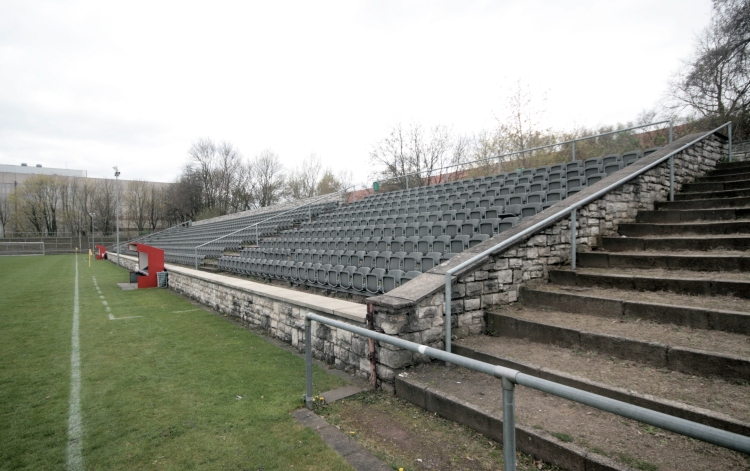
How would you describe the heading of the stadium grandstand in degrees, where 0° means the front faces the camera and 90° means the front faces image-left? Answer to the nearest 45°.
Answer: approximately 45°

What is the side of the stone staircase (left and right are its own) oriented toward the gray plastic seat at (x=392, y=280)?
right

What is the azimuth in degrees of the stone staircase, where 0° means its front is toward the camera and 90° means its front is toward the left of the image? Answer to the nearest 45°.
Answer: approximately 45°

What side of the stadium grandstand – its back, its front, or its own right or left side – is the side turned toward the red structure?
right
